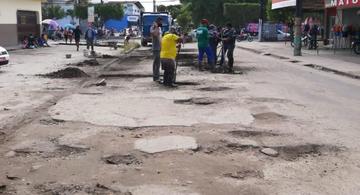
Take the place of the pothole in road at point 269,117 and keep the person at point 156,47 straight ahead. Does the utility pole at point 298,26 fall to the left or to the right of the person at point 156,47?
right

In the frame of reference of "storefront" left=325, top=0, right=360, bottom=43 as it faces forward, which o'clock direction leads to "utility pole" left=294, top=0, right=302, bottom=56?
The utility pole is roughly at 11 o'clock from the storefront.

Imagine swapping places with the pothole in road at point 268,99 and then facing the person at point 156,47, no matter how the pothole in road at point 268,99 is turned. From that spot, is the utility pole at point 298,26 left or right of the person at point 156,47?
right

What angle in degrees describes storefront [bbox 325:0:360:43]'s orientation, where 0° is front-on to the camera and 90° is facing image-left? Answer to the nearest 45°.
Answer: approximately 45°

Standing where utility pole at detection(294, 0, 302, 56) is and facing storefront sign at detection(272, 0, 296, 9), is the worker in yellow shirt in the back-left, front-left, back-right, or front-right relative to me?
back-left
